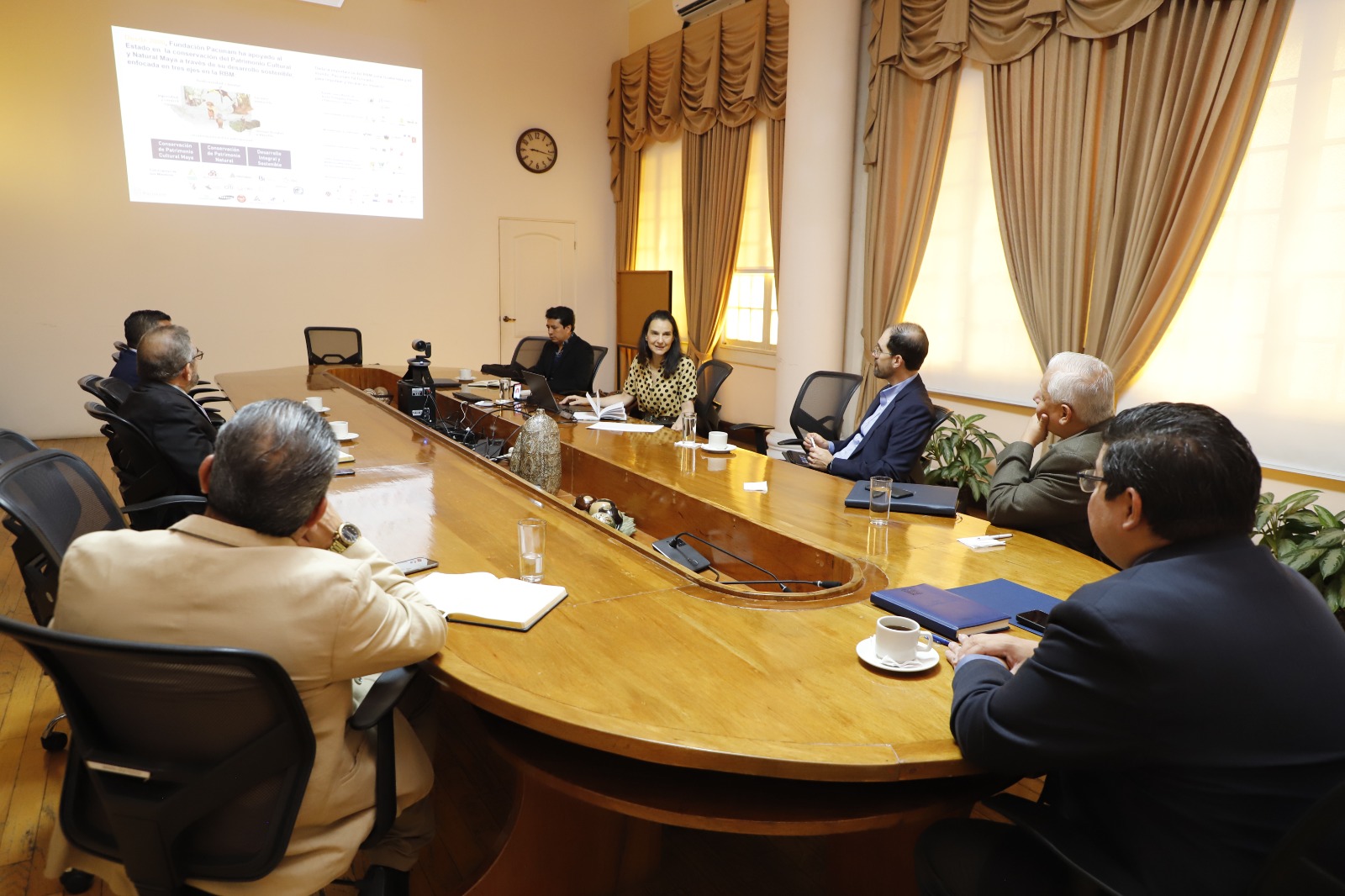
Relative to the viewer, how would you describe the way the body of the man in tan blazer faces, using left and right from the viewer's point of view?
facing away from the viewer and to the right of the viewer

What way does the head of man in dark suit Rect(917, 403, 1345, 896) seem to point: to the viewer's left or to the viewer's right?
to the viewer's left

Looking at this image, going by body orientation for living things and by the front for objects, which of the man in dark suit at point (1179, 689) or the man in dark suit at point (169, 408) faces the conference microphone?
the man in dark suit at point (1179, 689)

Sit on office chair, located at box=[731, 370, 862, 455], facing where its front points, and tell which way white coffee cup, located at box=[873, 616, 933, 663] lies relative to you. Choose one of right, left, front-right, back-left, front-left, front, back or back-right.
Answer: front-left

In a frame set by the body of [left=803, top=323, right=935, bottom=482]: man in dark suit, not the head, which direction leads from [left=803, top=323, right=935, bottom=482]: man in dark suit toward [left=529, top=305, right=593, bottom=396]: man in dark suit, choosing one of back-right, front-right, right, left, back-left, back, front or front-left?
front-right

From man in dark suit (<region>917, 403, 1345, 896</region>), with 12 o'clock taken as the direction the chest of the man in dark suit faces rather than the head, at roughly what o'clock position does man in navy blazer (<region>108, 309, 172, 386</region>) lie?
The man in navy blazer is roughly at 11 o'clock from the man in dark suit.

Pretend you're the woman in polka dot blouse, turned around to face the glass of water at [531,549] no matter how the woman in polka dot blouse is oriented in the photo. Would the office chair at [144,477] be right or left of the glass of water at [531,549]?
right

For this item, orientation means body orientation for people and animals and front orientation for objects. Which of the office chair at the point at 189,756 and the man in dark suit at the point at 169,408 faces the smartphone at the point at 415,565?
the office chair

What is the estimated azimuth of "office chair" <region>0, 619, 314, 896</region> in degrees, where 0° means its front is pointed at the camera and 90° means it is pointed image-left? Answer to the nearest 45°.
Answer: approximately 225°

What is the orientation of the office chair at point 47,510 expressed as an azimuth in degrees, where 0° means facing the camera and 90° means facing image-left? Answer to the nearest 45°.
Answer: approximately 225°

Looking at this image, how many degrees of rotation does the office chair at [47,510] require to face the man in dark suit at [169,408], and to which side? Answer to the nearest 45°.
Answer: approximately 45° to its left

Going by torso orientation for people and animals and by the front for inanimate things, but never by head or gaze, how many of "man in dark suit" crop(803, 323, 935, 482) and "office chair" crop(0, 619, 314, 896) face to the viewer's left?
1

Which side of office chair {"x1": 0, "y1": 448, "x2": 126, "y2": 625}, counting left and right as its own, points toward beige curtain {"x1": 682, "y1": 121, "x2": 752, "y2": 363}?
front
